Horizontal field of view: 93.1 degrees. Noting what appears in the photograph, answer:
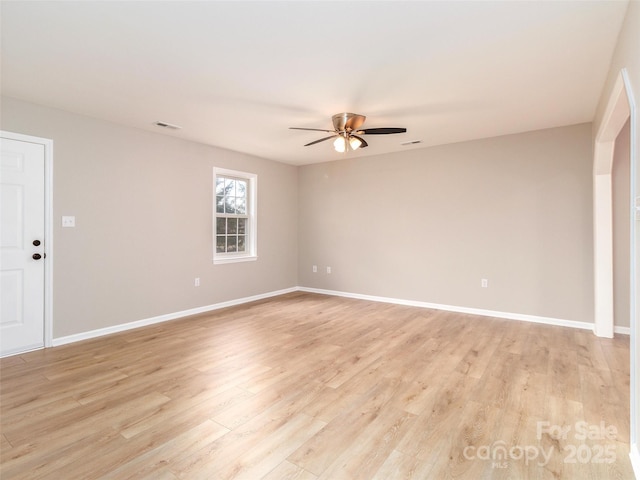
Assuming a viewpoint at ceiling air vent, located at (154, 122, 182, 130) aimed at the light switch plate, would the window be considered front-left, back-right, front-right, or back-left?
back-right

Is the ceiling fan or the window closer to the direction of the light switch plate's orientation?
the ceiling fan

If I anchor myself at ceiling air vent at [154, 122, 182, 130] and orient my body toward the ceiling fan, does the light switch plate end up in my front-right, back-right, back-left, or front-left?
back-right

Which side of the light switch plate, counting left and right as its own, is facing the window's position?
left

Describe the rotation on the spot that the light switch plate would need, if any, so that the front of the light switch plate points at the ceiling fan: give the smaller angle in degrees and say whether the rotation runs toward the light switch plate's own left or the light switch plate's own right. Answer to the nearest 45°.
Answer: approximately 45° to the light switch plate's own left
